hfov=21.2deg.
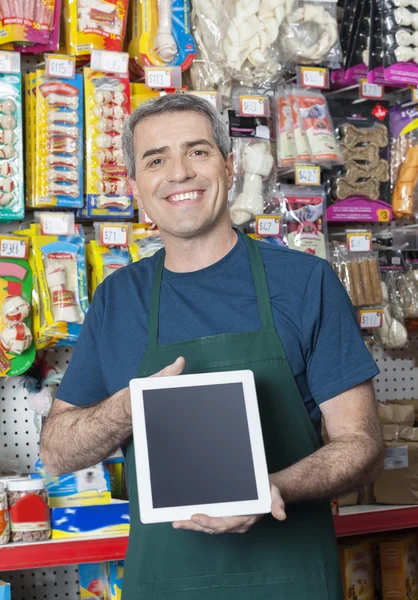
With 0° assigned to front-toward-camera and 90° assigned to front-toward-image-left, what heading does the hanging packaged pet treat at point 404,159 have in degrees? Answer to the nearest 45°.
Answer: approximately 0°

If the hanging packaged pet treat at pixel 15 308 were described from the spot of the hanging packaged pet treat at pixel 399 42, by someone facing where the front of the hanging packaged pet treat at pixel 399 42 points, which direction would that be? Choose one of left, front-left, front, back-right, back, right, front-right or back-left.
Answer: front-right

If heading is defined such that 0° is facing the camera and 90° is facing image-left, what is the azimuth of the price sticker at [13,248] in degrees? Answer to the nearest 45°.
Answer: approximately 0°
